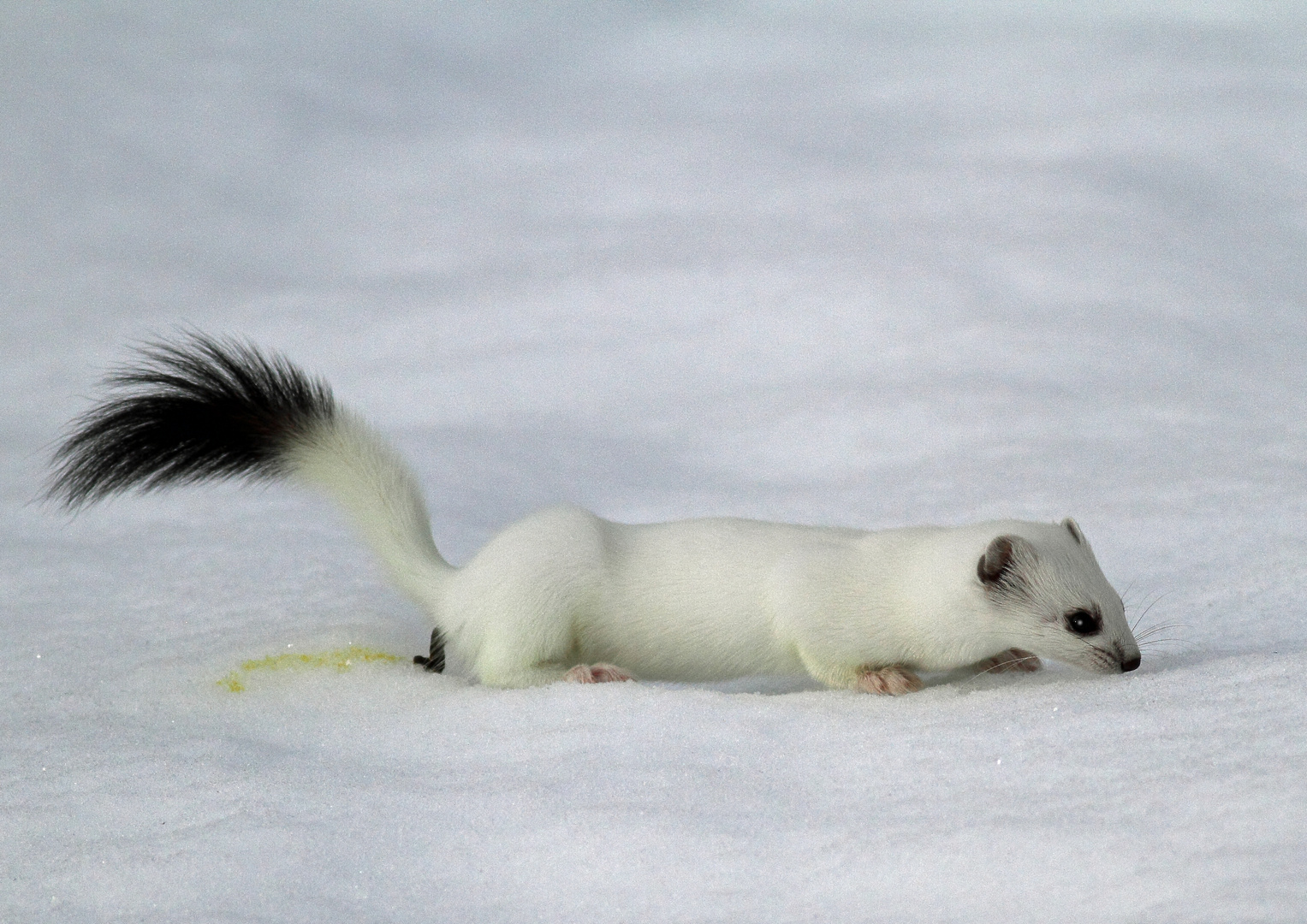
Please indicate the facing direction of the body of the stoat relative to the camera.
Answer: to the viewer's right
